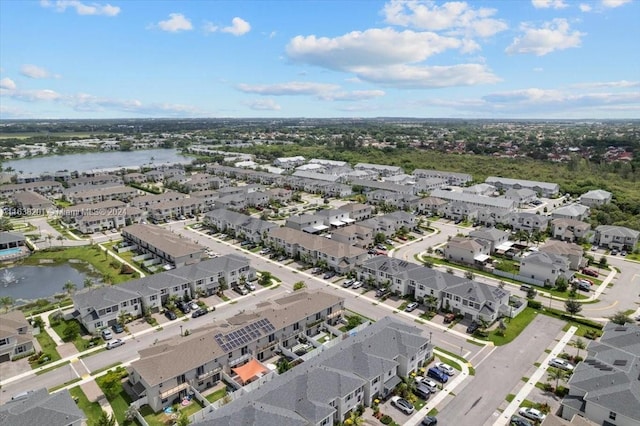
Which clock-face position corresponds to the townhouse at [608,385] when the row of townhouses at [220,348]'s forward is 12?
The townhouse is roughly at 5 o'clock from the row of townhouses.

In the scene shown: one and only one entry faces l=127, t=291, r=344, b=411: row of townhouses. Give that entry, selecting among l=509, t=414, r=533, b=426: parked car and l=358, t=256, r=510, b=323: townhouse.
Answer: the townhouse

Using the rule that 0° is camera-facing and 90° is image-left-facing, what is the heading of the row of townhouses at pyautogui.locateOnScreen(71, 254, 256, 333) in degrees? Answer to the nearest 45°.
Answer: approximately 315°

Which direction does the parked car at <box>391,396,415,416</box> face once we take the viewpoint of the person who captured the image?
facing away from the viewer and to the left of the viewer

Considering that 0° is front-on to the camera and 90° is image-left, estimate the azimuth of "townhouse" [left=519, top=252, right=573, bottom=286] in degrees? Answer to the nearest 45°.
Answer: approximately 315°

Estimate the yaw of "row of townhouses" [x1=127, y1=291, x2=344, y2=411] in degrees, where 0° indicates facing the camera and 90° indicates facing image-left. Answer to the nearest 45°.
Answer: approximately 135°

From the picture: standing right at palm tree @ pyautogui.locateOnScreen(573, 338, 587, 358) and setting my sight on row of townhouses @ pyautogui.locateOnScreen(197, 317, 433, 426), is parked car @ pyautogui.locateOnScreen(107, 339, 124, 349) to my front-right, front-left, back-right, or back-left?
front-right

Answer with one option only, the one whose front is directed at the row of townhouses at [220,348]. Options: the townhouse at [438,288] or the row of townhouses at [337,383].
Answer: the townhouse

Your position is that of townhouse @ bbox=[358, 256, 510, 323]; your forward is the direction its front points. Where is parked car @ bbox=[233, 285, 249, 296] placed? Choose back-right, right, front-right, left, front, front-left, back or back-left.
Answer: front-right
